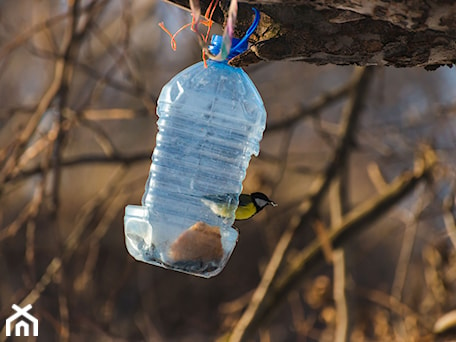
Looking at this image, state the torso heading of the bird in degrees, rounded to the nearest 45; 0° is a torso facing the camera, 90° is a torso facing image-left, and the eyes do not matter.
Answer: approximately 270°
